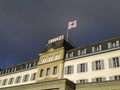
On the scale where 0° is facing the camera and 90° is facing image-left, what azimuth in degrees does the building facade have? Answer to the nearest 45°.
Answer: approximately 45°
